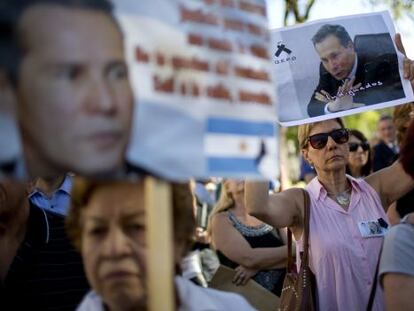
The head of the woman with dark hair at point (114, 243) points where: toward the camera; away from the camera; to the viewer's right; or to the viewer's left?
toward the camera

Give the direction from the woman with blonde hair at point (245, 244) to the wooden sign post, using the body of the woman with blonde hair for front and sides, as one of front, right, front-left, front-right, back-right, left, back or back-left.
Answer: front-right

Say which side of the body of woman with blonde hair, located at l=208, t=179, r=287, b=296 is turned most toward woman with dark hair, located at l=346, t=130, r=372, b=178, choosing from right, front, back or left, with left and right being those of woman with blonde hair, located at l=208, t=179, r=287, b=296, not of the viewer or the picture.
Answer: left

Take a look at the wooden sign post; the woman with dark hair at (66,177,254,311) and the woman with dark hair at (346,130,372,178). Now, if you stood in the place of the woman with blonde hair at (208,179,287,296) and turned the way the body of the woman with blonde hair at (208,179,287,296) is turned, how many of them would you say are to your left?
1

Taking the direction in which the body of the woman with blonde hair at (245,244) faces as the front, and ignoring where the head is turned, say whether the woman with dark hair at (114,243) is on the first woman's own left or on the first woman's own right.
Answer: on the first woman's own right

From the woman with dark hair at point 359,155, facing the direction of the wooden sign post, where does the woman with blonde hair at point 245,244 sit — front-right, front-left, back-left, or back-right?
front-right

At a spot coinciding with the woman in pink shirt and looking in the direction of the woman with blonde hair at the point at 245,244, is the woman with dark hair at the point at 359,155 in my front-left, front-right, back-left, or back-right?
front-right

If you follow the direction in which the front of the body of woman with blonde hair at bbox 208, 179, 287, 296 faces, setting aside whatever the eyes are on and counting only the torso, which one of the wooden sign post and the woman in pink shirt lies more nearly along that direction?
the woman in pink shirt

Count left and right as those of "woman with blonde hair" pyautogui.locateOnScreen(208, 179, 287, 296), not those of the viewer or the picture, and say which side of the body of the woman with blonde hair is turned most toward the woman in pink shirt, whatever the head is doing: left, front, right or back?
front

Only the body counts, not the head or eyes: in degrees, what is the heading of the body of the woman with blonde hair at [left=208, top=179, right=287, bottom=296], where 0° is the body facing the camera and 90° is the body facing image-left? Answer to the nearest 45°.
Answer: approximately 315°

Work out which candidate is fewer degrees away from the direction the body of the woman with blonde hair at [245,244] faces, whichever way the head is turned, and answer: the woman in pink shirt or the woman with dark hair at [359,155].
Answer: the woman in pink shirt

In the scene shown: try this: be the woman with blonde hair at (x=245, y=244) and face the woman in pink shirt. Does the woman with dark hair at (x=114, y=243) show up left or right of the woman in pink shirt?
right
